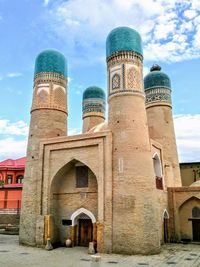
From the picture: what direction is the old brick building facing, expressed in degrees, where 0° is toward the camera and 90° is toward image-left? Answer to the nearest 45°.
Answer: approximately 45°

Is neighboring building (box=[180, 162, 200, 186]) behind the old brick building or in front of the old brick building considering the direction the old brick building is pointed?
behind
